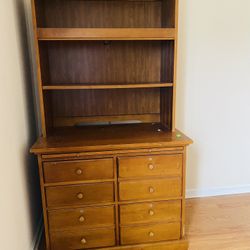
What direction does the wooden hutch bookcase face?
toward the camera
